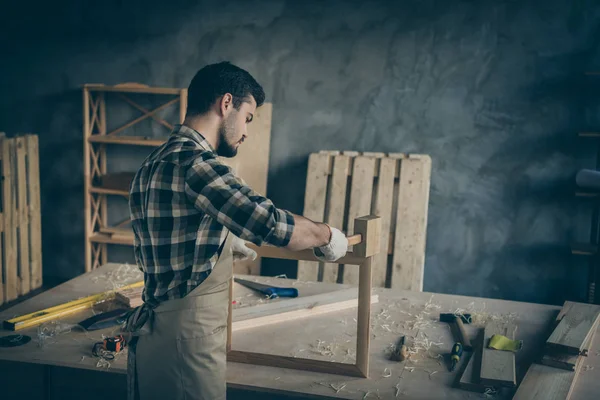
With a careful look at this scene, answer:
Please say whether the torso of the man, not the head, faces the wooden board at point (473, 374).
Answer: yes

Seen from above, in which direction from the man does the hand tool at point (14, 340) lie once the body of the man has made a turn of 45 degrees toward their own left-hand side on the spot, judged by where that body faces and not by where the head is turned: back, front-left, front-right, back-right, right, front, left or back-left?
left

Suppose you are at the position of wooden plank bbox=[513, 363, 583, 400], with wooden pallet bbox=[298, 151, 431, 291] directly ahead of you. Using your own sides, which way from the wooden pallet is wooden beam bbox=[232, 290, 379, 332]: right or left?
left

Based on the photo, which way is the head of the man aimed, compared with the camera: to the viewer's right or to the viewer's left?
to the viewer's right

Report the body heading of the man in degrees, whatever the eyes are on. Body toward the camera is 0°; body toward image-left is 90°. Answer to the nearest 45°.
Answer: approximately 270°

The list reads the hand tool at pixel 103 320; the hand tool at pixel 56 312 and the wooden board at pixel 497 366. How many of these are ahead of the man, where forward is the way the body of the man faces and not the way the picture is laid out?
1

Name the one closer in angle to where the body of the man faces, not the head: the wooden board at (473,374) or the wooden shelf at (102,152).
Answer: the wooden board

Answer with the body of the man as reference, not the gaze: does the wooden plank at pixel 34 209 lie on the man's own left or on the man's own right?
on the man's own left

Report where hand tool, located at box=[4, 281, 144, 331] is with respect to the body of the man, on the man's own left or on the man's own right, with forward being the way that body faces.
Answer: on the man's own left

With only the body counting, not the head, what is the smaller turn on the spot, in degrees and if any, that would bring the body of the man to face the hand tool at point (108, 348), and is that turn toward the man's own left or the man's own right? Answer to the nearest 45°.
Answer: approximately 135° to the man's own left

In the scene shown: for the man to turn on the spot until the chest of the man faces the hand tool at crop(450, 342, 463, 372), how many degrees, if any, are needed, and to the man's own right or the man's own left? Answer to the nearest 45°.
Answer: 0° — they already face it

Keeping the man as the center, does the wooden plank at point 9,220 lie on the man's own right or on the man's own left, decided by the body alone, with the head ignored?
on the man's own left

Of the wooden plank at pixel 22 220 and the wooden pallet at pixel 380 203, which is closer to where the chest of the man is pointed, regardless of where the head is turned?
the wooden pallet
